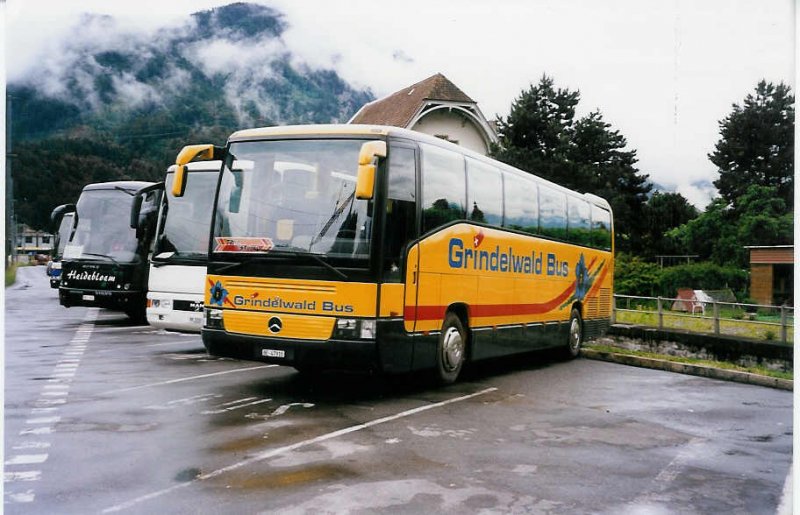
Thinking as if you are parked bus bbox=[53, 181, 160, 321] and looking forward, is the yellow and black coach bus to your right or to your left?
on your left

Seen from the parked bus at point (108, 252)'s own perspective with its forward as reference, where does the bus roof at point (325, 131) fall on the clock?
The bus roof is roughly at 10 o'clock from the parked bus.

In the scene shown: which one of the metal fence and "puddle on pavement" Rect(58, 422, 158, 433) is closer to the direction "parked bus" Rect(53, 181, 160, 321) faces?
the puddle on pavement

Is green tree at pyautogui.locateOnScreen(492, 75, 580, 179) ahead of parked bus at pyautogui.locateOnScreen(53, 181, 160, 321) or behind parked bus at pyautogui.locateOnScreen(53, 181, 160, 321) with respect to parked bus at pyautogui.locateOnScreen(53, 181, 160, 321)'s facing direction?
behind

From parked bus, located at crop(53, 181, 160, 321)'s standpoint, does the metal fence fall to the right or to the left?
on its left

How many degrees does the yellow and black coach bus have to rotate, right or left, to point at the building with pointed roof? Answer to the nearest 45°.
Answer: approximately 135° to its right
